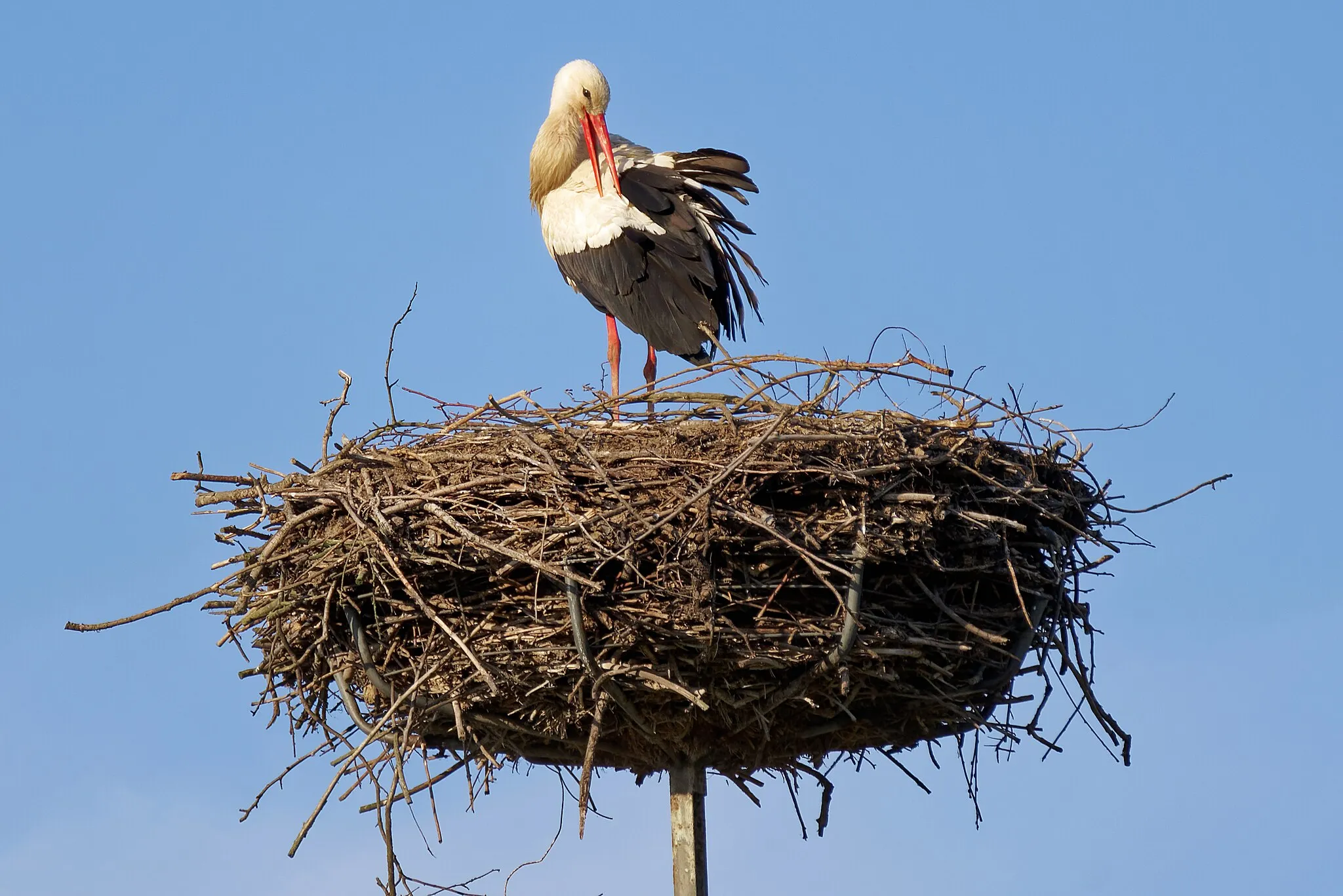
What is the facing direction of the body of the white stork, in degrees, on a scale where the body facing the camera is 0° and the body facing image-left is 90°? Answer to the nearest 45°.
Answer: approximately 90°
